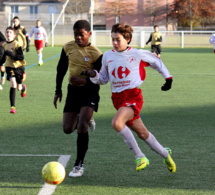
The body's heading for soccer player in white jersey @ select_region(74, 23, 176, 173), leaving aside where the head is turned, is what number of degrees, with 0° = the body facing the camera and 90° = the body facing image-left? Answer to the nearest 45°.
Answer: approximately 45°

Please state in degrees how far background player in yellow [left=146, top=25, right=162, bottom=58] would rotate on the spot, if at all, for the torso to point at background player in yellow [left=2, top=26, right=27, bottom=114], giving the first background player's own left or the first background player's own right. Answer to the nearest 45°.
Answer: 0° — they already face them

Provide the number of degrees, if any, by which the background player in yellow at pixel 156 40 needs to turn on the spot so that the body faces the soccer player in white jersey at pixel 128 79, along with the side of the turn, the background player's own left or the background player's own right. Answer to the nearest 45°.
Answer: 0° — they already face them

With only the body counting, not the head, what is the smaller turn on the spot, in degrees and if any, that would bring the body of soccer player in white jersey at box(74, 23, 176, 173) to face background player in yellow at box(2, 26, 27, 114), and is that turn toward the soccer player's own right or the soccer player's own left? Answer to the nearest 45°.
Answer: approximately 90° to the soccer player's own right

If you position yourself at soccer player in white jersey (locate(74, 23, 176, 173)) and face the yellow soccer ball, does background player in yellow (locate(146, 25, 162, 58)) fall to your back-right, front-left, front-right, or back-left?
back-right

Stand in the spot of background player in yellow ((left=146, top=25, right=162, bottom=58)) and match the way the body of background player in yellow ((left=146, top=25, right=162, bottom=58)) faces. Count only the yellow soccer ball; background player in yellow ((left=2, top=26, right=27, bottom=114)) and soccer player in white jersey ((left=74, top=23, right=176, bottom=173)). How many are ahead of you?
3

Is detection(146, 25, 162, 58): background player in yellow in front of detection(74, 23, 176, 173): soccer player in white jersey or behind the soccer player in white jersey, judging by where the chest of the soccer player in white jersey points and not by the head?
behind

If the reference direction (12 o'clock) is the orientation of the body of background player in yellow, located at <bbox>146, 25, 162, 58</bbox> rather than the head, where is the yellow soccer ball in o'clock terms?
The yellow soccer ball is roughly at 12 o'clock from the background player in yellow.

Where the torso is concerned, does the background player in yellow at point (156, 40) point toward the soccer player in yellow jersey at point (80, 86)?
yes
